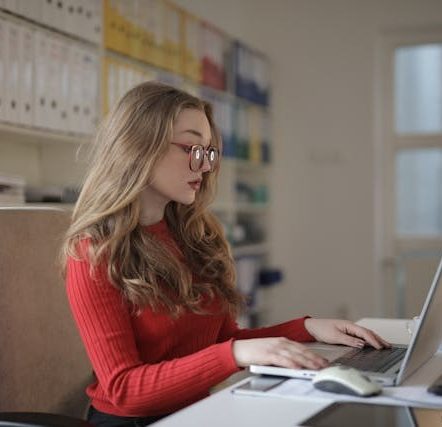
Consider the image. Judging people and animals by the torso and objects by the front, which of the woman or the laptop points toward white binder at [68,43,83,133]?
the laptop

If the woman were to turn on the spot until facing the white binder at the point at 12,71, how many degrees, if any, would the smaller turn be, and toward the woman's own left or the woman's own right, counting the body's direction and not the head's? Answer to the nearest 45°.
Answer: approximately 180°

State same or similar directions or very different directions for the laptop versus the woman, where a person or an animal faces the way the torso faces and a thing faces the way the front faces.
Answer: very different directions

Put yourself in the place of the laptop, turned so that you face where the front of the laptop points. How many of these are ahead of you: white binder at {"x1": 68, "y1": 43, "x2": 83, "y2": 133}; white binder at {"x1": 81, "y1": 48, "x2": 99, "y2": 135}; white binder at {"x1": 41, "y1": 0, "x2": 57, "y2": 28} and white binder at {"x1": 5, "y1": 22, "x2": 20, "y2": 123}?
4

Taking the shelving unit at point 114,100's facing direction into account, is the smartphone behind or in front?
in front

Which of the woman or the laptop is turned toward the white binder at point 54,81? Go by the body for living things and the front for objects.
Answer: the laptop

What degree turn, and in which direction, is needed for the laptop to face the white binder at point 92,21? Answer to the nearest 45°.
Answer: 0° — it already faces it

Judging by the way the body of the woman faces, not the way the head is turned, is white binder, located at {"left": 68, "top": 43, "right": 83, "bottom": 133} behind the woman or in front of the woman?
behind

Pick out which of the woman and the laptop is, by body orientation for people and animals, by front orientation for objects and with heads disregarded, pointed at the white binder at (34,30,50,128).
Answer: the laptop

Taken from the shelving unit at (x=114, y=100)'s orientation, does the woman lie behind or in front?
in front

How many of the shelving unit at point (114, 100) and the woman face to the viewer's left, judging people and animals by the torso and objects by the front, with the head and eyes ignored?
0

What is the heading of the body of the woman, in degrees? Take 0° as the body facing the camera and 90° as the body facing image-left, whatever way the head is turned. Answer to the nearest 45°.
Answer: approximately 315°

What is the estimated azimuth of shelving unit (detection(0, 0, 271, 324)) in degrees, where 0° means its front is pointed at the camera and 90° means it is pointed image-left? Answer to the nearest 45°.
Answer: approximately 315°

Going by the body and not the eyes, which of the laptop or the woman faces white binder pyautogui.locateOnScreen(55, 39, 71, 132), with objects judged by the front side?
the laptop
